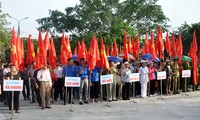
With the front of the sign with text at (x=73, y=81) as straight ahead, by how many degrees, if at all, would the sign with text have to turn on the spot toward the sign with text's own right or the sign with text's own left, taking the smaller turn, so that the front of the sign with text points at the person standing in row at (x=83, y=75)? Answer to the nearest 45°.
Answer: approximately 180°

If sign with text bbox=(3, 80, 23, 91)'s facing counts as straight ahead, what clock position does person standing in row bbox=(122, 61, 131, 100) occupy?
The person standing in row is roughly at 8 o'clock from the sign with text.

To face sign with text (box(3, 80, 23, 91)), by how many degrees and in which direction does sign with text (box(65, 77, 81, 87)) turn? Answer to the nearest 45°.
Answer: approximately 45° to its right

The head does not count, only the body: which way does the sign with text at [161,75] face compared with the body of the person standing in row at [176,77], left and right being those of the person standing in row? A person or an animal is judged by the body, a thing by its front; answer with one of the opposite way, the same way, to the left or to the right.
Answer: the same way

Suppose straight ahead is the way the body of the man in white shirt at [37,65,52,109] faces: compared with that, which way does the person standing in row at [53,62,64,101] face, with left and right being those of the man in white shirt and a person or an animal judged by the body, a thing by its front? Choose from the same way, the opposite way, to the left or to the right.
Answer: the same way

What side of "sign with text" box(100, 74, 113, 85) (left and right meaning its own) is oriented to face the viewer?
front

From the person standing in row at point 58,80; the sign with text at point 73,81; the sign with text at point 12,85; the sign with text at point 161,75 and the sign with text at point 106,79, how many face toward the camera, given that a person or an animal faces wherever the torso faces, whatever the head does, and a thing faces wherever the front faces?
5

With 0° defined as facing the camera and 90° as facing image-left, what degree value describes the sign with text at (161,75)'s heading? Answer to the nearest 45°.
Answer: approximately 0°

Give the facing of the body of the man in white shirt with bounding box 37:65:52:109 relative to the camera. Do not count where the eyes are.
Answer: toward the camera

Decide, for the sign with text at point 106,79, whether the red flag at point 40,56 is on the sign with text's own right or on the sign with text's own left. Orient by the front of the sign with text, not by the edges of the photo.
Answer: on the sign with text's own right

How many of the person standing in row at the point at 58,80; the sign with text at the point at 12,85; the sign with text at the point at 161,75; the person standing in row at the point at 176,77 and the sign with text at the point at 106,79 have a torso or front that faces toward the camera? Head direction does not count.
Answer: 5

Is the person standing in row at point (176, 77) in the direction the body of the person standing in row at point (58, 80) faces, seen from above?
no

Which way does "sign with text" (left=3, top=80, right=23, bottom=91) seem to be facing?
toward the camera

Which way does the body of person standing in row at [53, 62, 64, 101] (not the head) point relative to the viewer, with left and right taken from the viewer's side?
facing the viewer
